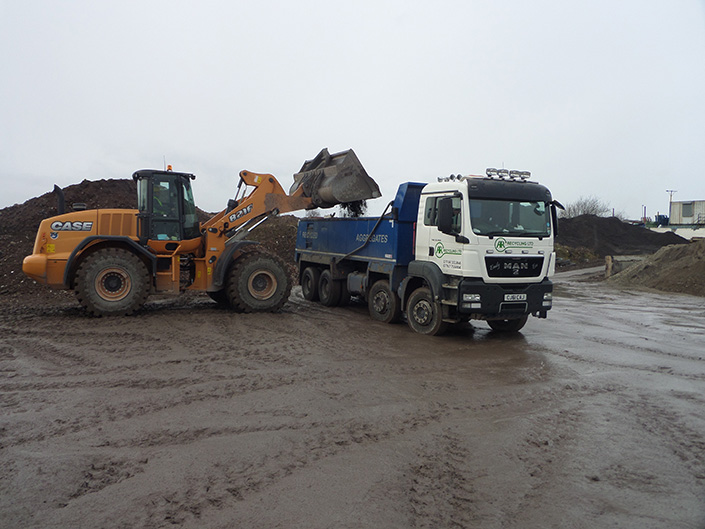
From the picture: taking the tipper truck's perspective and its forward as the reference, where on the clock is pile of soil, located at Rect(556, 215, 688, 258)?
The pile of soil is roughly at 8 o'clock from the tipper truck.

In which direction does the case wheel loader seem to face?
to the viewer's right

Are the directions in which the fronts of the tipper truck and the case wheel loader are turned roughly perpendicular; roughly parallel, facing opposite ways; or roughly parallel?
roughly perpendicular

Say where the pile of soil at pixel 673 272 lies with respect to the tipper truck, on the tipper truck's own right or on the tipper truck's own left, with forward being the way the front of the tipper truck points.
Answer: on the tipper truck's own left
